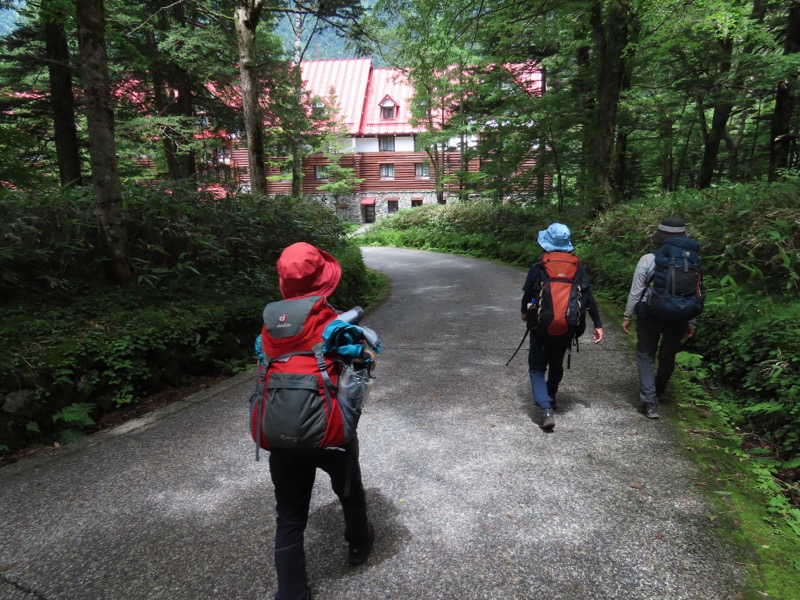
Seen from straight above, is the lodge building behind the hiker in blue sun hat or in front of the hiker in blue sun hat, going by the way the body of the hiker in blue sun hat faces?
in front

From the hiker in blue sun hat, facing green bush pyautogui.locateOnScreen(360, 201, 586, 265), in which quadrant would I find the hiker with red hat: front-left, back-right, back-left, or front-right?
back-left

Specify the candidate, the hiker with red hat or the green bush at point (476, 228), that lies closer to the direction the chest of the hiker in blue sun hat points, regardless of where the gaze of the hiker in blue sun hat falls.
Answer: the green bush

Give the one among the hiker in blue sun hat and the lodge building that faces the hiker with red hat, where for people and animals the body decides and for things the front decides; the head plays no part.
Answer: the lodge building

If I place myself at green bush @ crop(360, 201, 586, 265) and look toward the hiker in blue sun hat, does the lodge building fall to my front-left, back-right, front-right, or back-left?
back-right

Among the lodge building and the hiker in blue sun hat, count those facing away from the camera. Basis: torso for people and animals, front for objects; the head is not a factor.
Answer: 1

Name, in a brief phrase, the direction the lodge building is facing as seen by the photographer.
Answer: facing the viewer

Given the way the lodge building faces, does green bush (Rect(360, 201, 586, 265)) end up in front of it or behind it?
in front

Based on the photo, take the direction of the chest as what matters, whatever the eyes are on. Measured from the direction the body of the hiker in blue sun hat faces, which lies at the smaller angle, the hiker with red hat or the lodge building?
the lodge building

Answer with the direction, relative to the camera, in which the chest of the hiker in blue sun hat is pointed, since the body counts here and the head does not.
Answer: away from the camera

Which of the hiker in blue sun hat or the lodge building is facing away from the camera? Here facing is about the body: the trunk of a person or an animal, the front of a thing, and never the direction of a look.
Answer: the hiker in blue sun hat

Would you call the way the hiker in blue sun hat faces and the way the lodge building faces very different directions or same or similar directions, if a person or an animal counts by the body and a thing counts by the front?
very different directions

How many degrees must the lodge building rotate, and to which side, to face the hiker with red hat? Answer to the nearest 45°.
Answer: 0° — it already faces them

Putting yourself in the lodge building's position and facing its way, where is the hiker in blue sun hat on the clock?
The hiker in blue sun hat is roughly at 12 o'clock from the lodge building.
